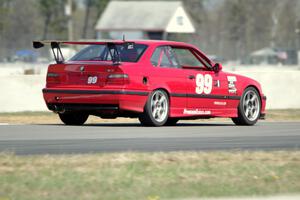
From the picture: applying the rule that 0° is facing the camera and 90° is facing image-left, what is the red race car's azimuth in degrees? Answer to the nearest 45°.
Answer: approximately 225°
